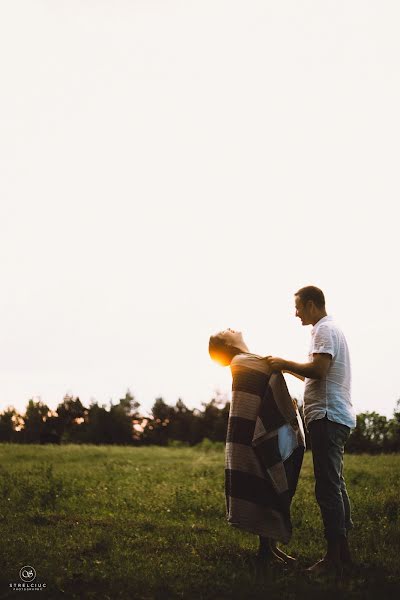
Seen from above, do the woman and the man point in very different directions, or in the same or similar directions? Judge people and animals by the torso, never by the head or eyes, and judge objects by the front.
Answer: very different directions

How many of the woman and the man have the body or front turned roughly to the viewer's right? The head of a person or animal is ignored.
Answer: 1

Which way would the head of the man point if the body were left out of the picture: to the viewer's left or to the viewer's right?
to the viewer's left

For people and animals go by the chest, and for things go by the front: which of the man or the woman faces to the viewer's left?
the man

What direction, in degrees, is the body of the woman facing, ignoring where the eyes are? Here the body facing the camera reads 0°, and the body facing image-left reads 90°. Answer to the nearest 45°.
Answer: approximately 270°

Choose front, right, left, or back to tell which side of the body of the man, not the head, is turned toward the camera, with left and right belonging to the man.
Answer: left
